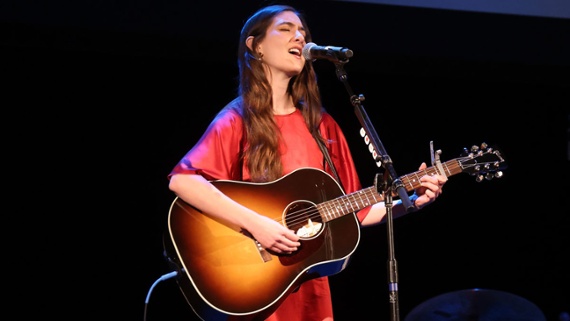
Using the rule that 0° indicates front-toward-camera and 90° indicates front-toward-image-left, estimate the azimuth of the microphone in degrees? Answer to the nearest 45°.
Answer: approximately 90°
